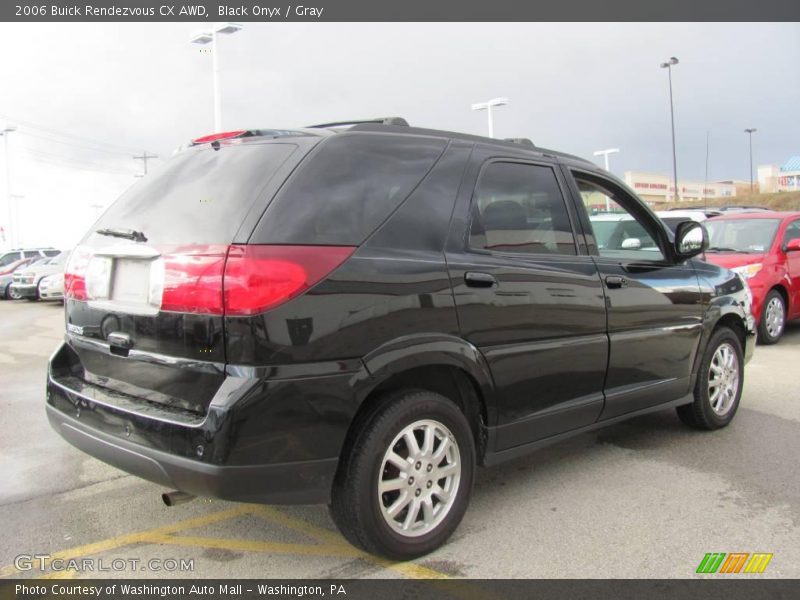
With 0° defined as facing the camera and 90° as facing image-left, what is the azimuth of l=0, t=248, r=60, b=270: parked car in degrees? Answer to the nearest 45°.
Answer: approximately 45°

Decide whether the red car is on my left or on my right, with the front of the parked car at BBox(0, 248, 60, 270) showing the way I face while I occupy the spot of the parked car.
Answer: on my left

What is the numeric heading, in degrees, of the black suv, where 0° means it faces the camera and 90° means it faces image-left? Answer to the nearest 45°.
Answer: approximately 225°

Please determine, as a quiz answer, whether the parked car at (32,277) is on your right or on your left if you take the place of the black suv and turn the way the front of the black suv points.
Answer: on your left

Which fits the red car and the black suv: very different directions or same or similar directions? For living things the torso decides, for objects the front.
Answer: very different directions

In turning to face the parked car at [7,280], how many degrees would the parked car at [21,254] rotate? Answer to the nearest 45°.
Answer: approximately 45° to its left

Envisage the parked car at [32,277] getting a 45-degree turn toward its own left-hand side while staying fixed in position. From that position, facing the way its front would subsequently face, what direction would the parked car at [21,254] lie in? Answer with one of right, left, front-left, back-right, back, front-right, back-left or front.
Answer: back

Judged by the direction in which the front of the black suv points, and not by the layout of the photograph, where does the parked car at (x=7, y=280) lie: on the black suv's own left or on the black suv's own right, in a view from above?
on the black suv's own left

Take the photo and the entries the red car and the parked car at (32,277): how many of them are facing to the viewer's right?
0

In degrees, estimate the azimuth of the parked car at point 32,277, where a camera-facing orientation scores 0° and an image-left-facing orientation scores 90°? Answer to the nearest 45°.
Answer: approximately 45°

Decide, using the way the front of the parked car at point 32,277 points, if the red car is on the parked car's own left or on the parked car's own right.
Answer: on the parked car's own left
